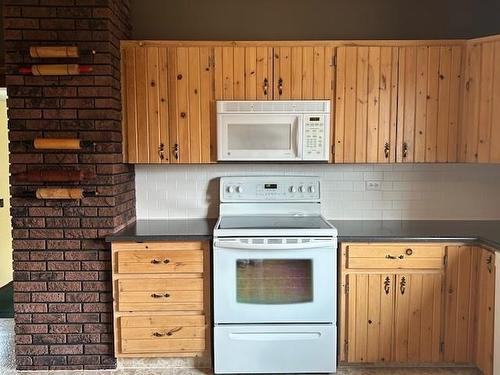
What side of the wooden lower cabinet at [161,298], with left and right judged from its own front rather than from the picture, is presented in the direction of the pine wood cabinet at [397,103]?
left

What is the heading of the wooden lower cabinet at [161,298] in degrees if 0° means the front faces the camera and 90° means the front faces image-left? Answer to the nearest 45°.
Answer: approximately 0°

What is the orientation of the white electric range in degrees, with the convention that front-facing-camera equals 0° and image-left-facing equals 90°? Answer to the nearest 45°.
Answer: approximately 0°

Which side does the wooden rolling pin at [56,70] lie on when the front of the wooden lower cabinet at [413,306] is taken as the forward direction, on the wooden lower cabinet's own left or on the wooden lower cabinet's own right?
on the wooden lower cabinet's own right

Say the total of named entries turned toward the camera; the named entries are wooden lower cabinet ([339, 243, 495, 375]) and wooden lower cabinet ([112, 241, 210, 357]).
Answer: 2
